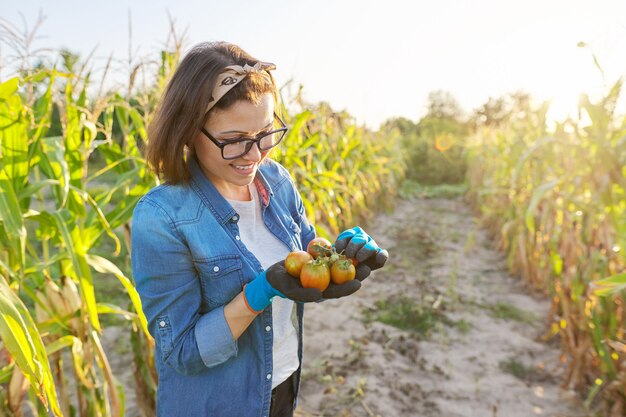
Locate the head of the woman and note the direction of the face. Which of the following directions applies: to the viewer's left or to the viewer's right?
to the viewer's right

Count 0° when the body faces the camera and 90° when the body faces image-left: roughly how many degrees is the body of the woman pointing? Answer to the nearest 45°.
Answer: approximately 315°
